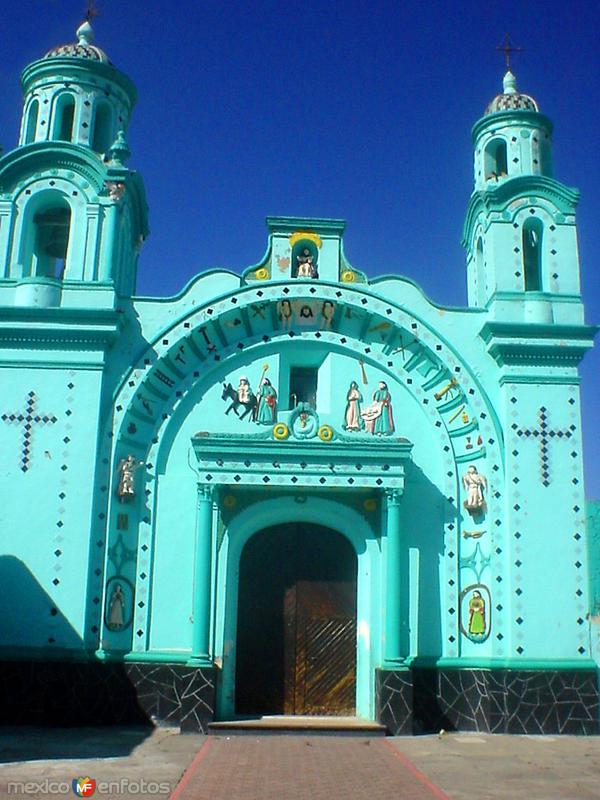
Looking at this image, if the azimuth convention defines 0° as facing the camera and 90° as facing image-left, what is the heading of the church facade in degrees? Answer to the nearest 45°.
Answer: approximately 0°

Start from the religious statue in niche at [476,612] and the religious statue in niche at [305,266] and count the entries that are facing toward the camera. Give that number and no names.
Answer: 2

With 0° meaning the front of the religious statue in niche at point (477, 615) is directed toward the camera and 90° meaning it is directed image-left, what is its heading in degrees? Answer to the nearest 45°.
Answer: approximately 0°
